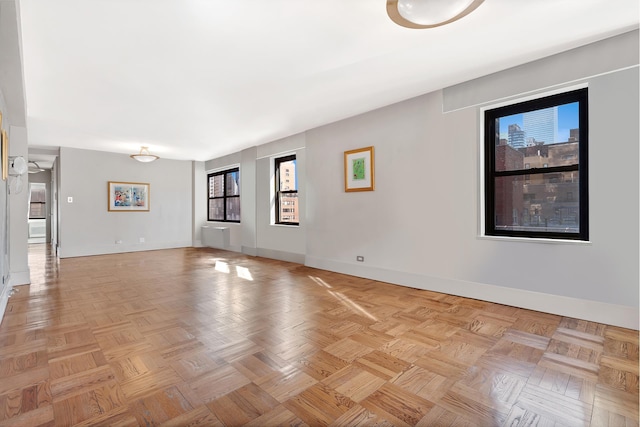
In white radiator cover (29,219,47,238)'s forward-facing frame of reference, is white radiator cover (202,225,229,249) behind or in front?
in front

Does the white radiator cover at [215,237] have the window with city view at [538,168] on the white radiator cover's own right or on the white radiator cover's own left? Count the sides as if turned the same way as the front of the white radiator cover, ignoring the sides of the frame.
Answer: on the white radiator cover's own left

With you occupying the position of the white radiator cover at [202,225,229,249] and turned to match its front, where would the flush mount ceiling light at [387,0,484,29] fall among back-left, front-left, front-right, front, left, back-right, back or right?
front-left

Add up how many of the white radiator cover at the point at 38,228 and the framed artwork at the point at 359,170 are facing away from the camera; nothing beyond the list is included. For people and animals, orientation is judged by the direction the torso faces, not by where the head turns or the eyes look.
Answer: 0

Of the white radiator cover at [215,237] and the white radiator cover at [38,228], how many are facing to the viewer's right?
0

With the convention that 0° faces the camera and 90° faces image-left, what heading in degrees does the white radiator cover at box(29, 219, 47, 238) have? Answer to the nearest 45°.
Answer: approximately 0°

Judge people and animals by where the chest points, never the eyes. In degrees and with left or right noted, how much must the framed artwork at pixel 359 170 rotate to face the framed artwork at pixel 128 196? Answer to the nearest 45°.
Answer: approximately 45° to its right

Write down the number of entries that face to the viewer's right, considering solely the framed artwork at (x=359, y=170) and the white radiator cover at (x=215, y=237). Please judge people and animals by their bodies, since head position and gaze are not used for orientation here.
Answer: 0

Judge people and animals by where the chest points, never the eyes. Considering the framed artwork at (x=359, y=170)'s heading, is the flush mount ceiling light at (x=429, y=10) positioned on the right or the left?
on its left

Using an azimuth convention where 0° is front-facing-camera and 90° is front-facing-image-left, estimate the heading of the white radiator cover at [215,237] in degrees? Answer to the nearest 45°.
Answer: approximately 45°

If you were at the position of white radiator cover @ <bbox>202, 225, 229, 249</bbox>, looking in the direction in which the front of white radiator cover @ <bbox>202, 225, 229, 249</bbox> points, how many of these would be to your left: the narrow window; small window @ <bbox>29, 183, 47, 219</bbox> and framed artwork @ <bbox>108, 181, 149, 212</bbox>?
1

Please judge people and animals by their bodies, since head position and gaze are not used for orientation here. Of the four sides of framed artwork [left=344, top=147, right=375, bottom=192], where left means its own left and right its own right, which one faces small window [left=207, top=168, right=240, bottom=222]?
right

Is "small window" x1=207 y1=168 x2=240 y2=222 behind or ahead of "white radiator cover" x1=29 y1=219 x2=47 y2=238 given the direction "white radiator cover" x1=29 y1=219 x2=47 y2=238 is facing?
ahead

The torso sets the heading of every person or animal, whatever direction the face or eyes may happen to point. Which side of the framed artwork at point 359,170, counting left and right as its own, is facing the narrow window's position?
right

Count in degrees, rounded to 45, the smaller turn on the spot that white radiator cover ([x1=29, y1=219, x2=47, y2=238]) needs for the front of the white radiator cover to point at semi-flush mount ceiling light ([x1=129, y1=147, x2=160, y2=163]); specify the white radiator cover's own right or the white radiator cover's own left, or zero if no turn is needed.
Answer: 0° — it already faces it
